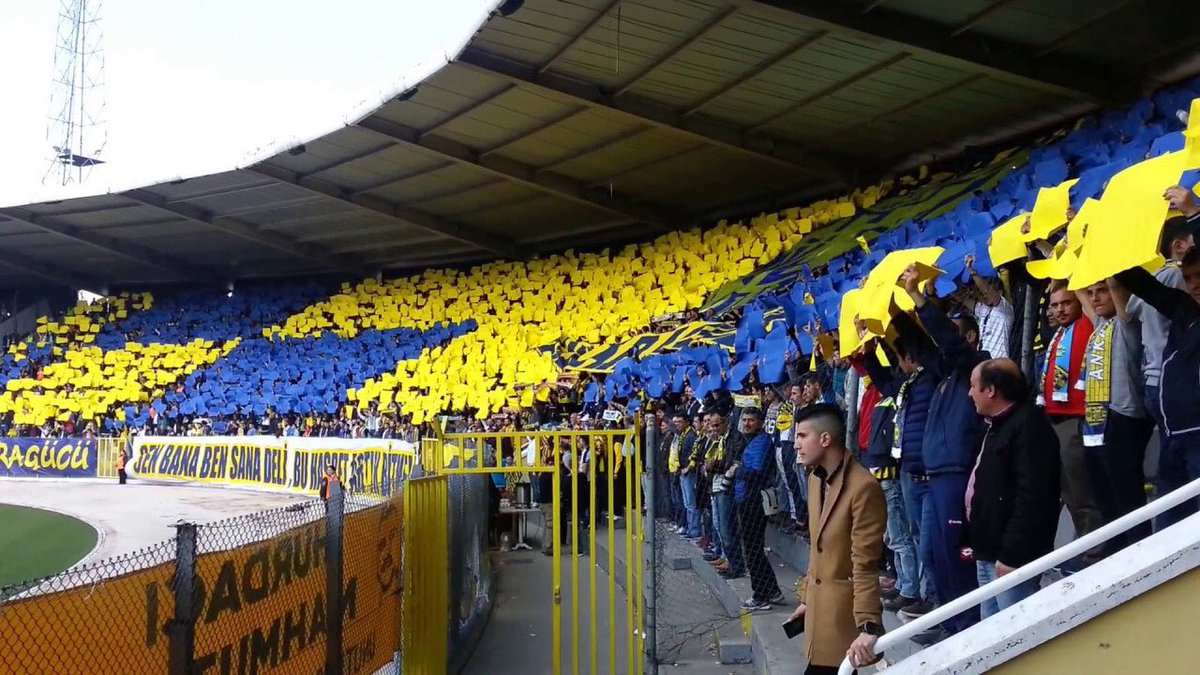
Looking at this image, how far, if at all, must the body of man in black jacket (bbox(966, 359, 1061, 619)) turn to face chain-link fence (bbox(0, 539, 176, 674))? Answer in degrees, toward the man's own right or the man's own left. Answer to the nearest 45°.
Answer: approximately 45° to the man's own left

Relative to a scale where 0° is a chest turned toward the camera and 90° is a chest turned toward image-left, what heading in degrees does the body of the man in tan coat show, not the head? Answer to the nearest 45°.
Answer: approximately 45°

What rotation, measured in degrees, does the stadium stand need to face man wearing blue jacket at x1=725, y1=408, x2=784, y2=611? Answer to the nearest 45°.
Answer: approximately 45° to its left

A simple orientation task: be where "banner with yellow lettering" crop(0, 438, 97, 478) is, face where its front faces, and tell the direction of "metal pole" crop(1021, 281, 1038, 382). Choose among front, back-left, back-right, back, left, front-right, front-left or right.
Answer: front

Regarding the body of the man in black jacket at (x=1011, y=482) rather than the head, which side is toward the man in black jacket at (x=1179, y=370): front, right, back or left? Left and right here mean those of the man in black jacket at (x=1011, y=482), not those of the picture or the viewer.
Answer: back

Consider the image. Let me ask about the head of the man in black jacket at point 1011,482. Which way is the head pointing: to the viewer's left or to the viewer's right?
to the viewer's left

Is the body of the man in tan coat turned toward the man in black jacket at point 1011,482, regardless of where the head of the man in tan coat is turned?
no

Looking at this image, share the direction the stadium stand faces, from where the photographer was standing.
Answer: facing the viewer and to the left of the viewer

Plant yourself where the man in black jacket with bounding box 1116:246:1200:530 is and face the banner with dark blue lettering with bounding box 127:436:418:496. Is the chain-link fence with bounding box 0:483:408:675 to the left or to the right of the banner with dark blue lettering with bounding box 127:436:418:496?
left

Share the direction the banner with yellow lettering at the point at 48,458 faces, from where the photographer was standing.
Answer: facing the viewer

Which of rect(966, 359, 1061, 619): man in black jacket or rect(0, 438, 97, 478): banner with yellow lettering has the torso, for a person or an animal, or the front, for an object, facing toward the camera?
the banner with yellow lettering

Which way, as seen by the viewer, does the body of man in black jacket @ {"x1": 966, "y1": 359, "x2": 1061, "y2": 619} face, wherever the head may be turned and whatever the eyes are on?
to the viewer's left

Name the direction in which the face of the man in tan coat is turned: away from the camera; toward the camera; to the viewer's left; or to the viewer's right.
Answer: to the viewer's left

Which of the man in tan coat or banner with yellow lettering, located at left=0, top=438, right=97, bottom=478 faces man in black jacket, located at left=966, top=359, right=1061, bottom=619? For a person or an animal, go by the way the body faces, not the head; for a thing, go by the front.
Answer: the banner with yellow lettering

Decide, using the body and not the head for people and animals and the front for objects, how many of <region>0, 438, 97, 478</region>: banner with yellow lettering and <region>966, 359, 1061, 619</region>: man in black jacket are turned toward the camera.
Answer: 1

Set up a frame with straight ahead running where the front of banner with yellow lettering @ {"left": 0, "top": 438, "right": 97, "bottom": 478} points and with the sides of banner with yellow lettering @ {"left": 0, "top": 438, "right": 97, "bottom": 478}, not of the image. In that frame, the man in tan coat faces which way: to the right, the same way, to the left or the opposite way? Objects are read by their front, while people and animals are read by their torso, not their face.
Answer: to the right

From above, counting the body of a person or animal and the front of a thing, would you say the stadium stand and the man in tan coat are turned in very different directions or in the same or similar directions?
same or similar directions
